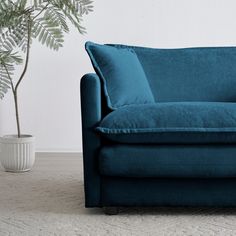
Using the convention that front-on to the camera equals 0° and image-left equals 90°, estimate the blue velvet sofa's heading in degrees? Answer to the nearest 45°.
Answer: approximately 0°

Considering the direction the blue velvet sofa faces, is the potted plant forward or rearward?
rearward
